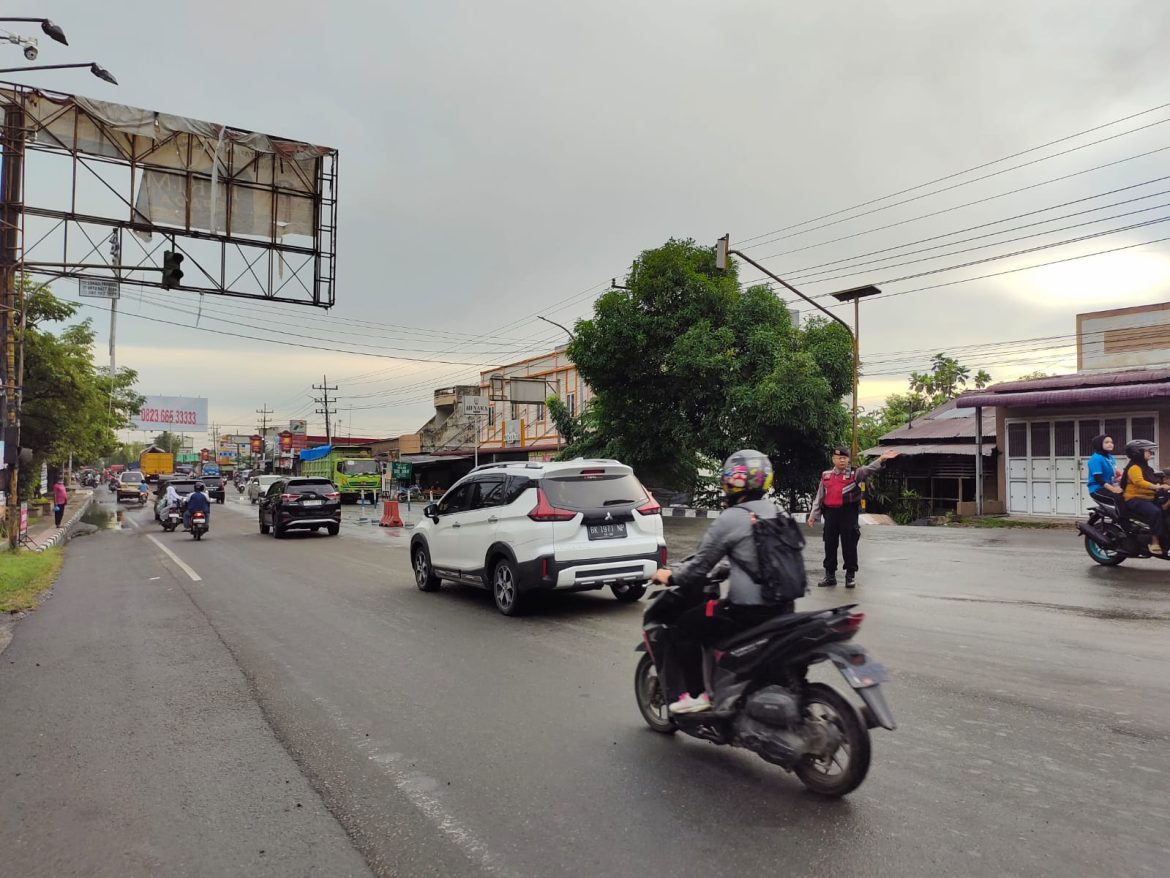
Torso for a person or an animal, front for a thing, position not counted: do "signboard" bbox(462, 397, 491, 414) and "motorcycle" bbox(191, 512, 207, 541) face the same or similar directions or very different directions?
very different directions

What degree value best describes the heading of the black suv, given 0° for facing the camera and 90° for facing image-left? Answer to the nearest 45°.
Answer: approximately 135°

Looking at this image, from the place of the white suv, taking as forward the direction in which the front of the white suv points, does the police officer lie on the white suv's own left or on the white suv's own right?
on the white suv's own right

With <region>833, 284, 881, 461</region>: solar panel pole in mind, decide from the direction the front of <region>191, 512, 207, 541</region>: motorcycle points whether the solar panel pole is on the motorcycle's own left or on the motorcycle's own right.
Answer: on the motorcycle's own right

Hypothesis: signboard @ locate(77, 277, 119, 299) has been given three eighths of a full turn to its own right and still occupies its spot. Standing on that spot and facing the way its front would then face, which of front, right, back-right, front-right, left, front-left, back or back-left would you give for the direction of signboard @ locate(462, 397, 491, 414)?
right

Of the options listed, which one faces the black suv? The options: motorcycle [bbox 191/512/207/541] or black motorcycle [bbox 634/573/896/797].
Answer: the black motorcycle

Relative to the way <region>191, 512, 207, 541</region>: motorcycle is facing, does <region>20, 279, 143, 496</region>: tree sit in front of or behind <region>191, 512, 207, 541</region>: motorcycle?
in front

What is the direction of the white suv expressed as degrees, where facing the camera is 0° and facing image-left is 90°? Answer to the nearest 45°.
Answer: approximately 135°

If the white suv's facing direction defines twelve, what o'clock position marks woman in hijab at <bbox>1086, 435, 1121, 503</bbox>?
The woman in hijab is roughly at 4 o'clock from the white suv.

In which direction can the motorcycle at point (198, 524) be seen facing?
away from the camera

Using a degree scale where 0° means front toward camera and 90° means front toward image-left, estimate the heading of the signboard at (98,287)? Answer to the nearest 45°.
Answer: approximately 0°

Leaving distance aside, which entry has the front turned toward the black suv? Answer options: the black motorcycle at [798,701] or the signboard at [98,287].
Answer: the black motorcycle

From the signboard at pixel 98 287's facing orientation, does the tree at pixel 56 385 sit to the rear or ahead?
to the rear
